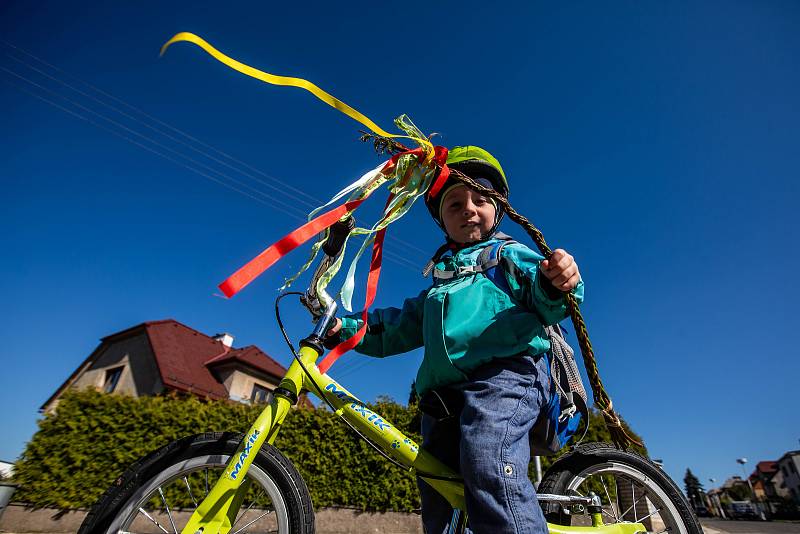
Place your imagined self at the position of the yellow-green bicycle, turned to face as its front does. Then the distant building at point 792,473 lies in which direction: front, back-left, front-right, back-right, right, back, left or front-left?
back-right

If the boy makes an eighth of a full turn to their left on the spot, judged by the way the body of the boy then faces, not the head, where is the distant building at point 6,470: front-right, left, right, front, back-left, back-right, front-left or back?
back-right

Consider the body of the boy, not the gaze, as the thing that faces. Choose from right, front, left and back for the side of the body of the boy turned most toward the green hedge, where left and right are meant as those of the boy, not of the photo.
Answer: right

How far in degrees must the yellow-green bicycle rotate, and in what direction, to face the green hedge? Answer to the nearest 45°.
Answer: approximately 45° to its right

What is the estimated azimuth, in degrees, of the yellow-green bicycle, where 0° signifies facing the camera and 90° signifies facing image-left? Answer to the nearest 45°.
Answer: approximately 90°

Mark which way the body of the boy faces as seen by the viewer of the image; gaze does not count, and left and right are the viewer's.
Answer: facing the viewer and to the left of the viewer
